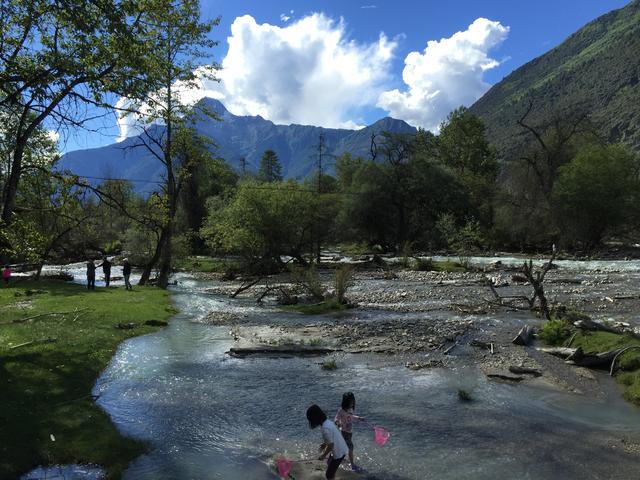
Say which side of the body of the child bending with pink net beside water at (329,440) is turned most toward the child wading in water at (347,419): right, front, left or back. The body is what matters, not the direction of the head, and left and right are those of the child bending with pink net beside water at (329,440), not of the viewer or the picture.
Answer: right

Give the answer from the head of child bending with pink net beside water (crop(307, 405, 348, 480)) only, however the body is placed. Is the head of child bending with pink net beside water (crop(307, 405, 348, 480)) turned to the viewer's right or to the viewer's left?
to the viewer's left

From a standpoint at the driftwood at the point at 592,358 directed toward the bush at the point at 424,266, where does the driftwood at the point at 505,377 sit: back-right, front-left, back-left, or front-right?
back-left

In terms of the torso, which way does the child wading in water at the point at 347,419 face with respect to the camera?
to the viewer's right

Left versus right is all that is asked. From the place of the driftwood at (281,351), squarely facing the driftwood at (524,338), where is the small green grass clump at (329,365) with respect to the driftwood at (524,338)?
right

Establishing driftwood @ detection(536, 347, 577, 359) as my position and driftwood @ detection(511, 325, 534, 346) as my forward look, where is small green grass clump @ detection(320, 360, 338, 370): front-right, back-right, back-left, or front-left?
front-left

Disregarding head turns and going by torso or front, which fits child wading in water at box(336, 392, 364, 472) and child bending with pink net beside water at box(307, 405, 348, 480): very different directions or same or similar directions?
very different directions

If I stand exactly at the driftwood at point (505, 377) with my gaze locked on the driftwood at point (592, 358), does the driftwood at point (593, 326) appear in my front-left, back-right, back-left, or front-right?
front-left

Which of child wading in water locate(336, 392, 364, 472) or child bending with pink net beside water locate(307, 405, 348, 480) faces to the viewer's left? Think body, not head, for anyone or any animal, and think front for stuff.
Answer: child bending with pink net beside water locate(307, 405, 348, 480)

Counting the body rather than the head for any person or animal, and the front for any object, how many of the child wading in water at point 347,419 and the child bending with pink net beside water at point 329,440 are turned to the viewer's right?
1
